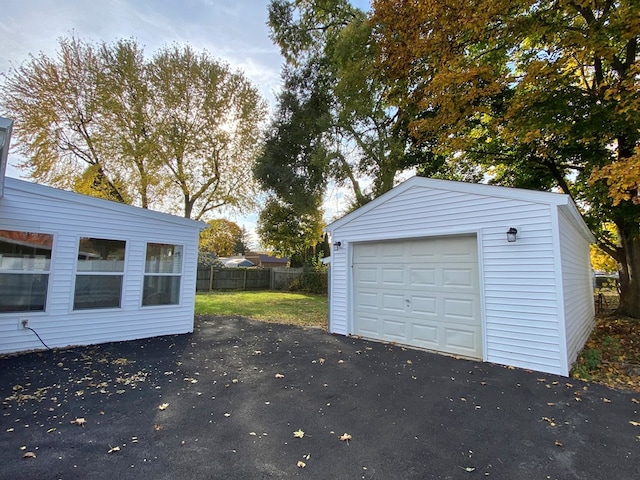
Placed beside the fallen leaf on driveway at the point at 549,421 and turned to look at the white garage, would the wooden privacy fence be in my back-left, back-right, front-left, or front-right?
front-left

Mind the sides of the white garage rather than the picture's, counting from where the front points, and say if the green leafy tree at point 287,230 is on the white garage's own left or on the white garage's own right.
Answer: on the white garage's own right

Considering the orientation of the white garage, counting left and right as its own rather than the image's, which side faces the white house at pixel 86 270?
front

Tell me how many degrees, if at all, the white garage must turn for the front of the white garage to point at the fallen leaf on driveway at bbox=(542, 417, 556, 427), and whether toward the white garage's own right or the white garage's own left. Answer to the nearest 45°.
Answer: approximately 45° to the white garage's own left

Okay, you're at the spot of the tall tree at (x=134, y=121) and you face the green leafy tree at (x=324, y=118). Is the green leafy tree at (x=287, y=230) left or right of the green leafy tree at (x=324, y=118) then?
left

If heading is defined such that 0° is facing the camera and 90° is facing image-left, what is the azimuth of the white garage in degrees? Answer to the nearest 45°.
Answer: approximately 45°

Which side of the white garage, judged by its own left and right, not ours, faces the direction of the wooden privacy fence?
right

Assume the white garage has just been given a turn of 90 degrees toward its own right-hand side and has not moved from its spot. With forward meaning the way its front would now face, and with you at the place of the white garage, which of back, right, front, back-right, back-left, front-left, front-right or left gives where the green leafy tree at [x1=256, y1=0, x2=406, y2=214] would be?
front
